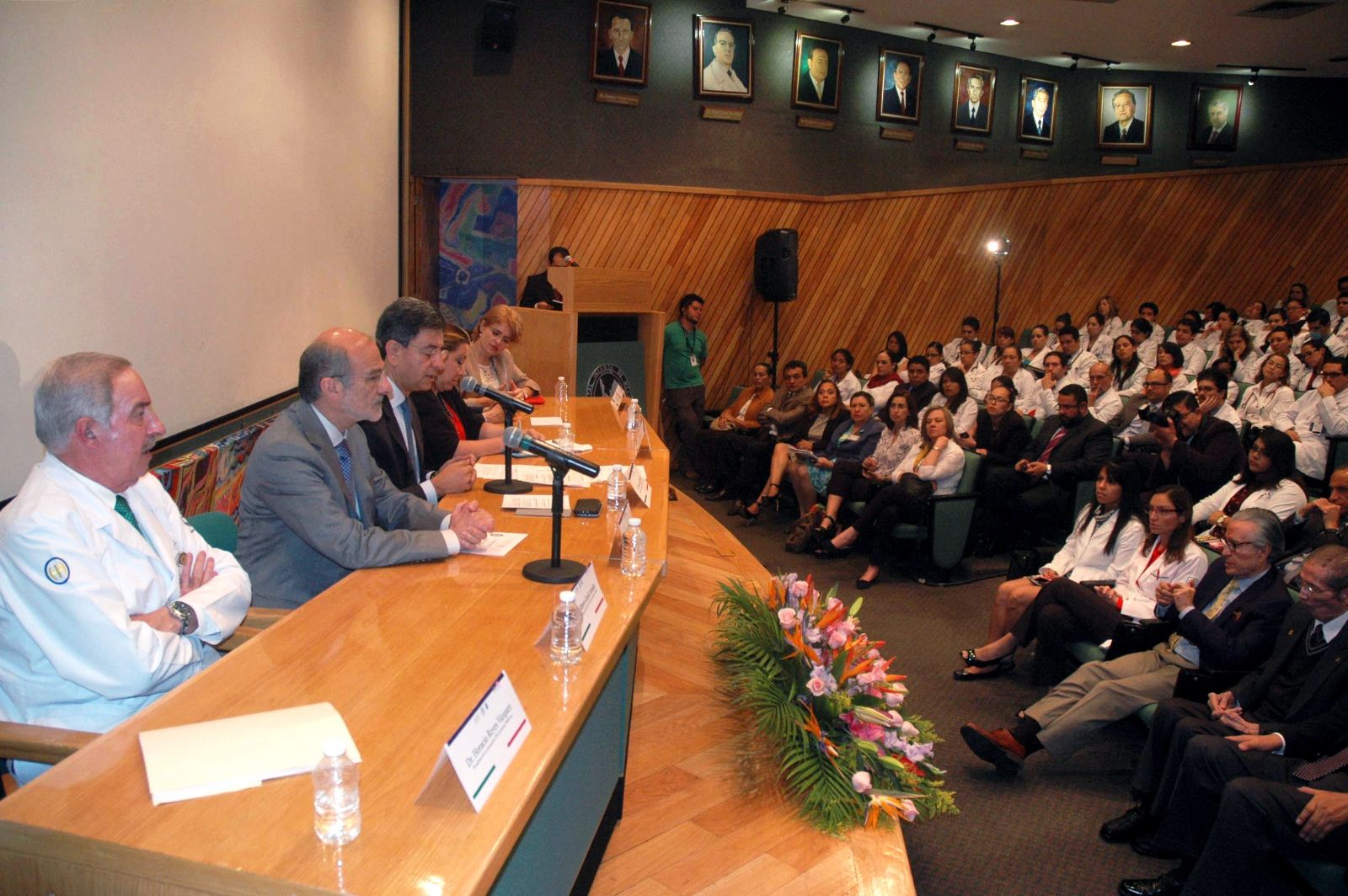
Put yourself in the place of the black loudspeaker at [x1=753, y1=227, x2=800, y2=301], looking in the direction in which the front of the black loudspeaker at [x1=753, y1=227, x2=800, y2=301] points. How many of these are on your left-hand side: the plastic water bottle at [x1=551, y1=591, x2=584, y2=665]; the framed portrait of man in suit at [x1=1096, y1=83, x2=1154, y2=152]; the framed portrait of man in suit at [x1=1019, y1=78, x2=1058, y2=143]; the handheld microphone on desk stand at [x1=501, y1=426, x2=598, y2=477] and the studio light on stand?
3

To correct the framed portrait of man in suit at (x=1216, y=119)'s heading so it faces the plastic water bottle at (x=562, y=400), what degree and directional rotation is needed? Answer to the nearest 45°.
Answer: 0° — it already faces it

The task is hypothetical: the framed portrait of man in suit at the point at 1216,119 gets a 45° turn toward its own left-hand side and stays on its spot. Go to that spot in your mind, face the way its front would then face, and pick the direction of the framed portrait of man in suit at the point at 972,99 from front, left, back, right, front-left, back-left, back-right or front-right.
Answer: right

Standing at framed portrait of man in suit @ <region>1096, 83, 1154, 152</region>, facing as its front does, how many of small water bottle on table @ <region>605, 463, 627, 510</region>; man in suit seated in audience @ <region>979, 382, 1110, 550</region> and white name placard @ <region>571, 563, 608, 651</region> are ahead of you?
3

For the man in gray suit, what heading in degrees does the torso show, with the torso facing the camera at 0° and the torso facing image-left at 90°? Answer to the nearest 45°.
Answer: approximately 270°

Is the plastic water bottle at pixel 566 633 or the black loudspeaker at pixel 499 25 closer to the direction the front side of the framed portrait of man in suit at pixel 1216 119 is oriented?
the plastic water bottle

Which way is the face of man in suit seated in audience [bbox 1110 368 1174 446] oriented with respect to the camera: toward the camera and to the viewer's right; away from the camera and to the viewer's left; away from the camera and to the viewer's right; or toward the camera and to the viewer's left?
toward the camera and to the viewer's left

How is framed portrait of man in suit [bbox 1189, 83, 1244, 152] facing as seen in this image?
toward the camera

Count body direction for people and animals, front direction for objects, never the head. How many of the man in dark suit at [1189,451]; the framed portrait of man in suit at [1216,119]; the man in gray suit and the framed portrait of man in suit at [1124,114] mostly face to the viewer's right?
1

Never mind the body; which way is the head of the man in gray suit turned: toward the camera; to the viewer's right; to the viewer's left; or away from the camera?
to the viewer's right

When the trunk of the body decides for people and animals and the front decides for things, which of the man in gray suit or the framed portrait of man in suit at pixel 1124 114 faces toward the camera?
the framed portrait of man in suit

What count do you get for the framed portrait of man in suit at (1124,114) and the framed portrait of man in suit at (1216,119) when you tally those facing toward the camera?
2

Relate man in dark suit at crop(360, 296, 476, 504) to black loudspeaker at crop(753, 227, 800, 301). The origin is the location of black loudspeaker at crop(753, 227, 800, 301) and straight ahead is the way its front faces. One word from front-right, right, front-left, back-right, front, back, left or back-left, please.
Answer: front-right

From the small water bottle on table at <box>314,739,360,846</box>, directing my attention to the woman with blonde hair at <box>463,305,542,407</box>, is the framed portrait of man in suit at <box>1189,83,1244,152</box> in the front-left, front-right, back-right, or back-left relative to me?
front-right

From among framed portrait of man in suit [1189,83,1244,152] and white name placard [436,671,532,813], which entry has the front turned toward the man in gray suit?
the framed portrait of man in suit

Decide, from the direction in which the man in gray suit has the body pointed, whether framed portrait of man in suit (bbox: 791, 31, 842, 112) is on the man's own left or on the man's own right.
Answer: on the man's own left
